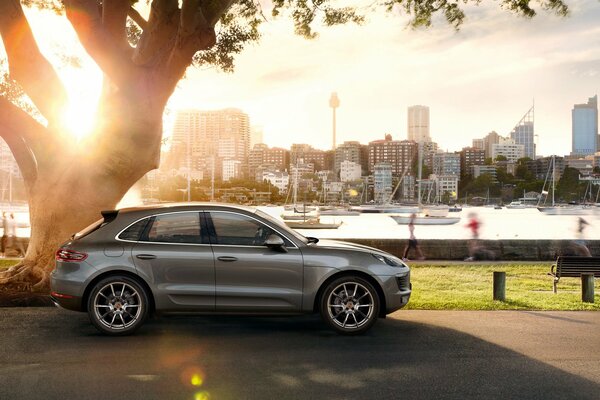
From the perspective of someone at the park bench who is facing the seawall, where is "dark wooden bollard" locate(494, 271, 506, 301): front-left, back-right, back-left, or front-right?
back-left

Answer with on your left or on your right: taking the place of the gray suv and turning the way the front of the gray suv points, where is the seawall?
on your left

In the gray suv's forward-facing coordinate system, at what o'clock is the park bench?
The park bench is roughly at 11 o'clock from the gray suv.

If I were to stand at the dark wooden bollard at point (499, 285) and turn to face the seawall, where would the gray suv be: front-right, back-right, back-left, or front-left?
back-left

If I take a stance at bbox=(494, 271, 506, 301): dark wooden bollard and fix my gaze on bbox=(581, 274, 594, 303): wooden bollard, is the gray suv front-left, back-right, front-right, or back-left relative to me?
back-right

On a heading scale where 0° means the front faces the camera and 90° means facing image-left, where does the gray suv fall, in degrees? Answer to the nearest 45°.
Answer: approximately 270°
